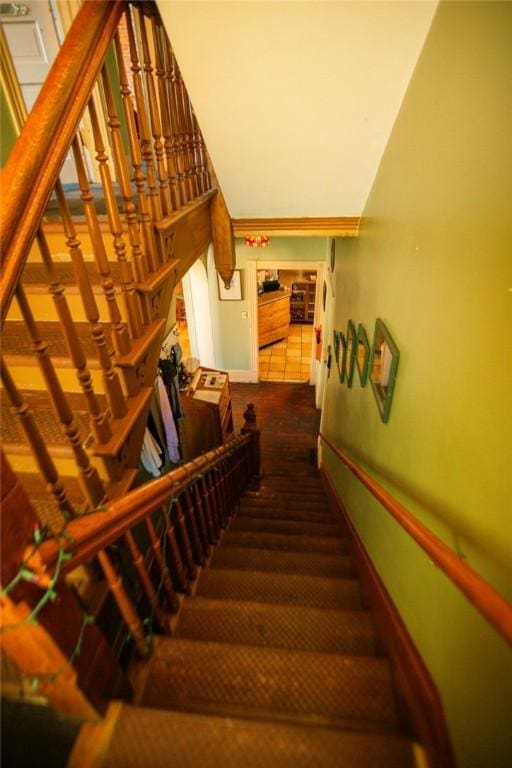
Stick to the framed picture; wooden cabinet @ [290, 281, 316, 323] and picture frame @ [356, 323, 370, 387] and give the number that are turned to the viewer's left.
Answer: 1

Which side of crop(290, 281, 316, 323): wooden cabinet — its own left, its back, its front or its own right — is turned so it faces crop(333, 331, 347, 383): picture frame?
front

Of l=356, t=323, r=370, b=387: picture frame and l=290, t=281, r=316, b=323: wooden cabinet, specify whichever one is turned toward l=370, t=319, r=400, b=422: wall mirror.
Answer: the wooden cabinet

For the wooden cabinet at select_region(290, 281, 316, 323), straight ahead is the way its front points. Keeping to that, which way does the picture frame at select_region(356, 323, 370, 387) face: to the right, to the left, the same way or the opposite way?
to the right

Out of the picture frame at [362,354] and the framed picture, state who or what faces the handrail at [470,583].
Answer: the framed picture

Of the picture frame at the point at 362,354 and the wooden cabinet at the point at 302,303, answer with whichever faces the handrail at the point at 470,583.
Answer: the wooden cabinet

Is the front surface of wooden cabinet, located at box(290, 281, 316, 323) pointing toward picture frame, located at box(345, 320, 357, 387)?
yes

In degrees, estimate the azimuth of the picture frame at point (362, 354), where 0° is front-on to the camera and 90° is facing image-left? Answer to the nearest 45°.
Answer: approximately 90°

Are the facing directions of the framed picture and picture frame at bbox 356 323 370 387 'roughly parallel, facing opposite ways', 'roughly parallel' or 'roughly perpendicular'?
roughly perpendicular
